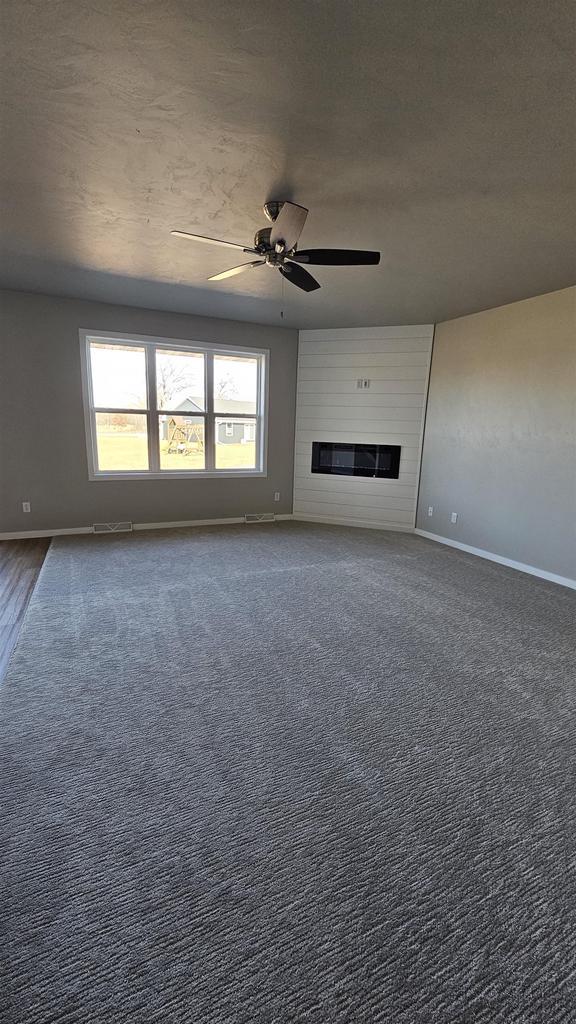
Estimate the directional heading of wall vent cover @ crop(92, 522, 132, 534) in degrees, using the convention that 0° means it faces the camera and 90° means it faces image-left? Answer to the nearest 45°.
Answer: approximately 0°

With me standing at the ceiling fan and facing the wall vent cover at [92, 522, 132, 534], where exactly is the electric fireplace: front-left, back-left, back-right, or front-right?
front-right

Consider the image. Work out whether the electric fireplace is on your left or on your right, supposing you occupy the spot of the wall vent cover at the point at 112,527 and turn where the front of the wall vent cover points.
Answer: on your left

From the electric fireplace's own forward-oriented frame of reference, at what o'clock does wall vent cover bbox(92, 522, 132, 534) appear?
The wall vent cover is roughly at 2 o'clock from the electric fireplace.

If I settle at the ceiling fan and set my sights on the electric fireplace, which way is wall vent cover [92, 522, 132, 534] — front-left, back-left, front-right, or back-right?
front-left

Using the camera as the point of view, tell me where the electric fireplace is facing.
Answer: facing the viewer

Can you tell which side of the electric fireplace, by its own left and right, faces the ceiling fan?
front

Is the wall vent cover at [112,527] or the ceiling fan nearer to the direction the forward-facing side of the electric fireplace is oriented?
the ceiling fan

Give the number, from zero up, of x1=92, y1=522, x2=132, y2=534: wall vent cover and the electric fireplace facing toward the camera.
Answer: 2

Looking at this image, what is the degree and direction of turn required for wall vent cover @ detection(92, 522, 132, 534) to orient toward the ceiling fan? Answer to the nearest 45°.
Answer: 0° — it already faces it

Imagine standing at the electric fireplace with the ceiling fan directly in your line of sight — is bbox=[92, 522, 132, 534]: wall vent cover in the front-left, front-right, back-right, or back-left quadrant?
front-right
